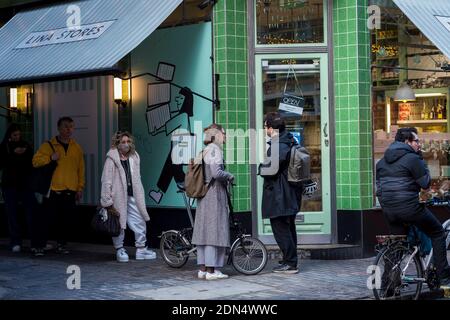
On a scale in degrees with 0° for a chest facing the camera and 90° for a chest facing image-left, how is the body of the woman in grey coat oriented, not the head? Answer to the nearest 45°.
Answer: approximately 270°

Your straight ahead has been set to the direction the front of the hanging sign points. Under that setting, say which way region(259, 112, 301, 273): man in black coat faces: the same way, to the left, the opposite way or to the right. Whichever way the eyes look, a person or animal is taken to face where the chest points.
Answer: to the right

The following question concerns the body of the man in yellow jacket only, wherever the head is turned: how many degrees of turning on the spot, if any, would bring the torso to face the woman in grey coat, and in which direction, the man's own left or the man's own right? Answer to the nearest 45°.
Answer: approximately 45° to the man's own left

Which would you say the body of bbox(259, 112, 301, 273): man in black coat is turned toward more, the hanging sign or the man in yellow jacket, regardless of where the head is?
the man in yellow jacket

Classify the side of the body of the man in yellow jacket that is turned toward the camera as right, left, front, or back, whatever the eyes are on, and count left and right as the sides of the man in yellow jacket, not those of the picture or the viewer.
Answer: front

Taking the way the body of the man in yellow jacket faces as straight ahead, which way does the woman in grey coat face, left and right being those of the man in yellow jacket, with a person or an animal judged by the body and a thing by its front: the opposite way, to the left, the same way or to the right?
to the left

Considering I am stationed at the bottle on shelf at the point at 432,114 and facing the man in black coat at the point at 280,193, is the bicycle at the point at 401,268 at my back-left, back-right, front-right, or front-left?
front-left

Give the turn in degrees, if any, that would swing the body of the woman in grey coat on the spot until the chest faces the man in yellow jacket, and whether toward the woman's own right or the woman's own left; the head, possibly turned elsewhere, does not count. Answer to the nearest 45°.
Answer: approximately 135° to the woman's own left

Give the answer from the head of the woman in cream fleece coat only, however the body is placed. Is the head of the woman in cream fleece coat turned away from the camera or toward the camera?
toward the camera

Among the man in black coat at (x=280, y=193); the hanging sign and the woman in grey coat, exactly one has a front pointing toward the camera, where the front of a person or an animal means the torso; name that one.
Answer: the hanging sign

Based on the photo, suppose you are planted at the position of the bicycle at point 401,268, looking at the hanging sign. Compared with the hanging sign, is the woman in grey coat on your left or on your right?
left

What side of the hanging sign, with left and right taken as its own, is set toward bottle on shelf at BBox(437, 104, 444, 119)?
left

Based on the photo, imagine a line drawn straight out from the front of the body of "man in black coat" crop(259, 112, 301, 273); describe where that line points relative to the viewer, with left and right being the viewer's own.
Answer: facing to the left of the viewer

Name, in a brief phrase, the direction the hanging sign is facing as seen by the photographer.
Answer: facing the viewer

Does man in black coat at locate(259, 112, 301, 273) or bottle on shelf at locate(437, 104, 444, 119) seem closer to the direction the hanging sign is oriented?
the man in black coat
